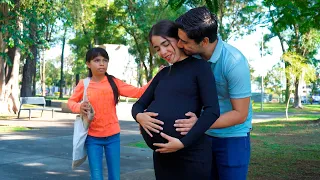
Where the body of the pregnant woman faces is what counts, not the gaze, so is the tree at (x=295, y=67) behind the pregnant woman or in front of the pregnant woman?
behind

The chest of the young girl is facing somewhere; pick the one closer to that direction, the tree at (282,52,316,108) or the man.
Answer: the man

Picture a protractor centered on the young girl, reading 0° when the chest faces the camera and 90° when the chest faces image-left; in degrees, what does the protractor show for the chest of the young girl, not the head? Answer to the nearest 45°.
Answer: approximately 0°

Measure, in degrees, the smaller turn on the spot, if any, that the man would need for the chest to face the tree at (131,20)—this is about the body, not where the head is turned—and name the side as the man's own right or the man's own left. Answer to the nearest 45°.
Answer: approximately 90° to the man's own right

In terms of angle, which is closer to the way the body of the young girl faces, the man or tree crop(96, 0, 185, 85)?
the man

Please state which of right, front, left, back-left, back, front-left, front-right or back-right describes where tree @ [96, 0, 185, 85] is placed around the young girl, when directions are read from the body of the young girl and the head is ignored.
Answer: back

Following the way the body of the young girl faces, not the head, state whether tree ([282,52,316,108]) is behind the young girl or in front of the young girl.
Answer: behind

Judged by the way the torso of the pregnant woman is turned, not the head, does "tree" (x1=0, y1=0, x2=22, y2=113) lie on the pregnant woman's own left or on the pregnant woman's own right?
on the pregnant woman's own right
